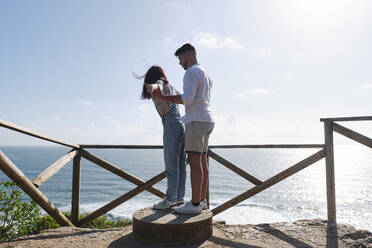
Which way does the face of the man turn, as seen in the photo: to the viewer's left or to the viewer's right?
to the viewer's left

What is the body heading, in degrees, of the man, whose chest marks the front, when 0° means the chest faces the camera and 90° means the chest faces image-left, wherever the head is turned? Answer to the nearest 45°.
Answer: approximately 90°
